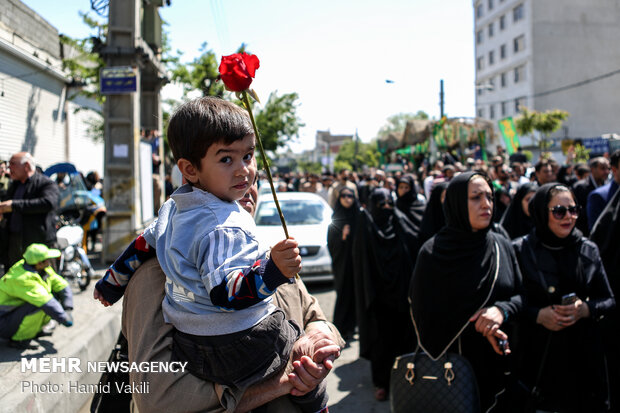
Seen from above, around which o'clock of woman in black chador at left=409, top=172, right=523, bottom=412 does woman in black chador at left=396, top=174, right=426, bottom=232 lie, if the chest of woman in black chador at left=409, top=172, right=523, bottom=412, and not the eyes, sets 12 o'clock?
woman in black chador at left=396, top=174, right=426, bottom=232 is roughly at 7 o'clock from woman in black chador at left=409, top=172, right=523, bottom=412.

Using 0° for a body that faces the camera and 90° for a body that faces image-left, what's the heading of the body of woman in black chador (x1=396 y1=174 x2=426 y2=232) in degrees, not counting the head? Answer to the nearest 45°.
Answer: approximately 45°

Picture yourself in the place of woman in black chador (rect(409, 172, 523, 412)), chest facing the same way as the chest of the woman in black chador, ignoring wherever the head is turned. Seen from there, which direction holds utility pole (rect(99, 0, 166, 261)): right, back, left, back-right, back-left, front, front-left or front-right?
back

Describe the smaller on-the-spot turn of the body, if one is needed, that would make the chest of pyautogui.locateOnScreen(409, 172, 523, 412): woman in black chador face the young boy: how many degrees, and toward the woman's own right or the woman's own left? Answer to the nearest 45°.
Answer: approximately 45° to the woman's own right

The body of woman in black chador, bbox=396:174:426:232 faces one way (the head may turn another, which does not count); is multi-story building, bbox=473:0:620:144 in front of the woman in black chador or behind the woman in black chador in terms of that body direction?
behind

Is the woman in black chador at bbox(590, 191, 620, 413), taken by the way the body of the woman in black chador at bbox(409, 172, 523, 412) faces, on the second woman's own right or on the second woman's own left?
on the second woman's own left

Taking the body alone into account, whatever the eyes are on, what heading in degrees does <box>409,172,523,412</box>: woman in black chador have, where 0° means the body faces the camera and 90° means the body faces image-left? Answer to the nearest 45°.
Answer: approximately 315°

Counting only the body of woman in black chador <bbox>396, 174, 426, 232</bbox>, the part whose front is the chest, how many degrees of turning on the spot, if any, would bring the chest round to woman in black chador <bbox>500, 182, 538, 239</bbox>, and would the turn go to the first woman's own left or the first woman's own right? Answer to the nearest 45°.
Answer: approximately 90° to the first woman's own left

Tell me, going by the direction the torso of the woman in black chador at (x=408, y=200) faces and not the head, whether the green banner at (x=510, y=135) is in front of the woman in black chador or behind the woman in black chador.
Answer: behind
